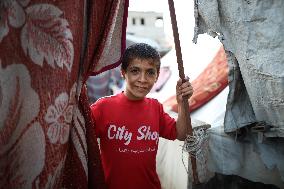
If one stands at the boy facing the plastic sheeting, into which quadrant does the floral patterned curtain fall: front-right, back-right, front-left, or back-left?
back-right

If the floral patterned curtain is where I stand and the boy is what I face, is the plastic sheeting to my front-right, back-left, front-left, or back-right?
front-right

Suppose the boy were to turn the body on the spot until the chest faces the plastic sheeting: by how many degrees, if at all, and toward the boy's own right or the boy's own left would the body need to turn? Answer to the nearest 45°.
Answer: approximately 45° to the boy's own left

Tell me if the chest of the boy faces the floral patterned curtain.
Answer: no

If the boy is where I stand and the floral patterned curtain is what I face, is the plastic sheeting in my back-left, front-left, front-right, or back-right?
back-left

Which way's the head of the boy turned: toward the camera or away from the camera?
toward the camera

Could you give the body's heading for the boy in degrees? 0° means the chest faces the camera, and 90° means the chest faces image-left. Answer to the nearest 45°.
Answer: approximately 315°

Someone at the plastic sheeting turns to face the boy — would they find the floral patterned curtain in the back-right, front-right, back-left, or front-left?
front-left

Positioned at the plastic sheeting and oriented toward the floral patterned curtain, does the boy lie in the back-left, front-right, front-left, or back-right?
front-right
